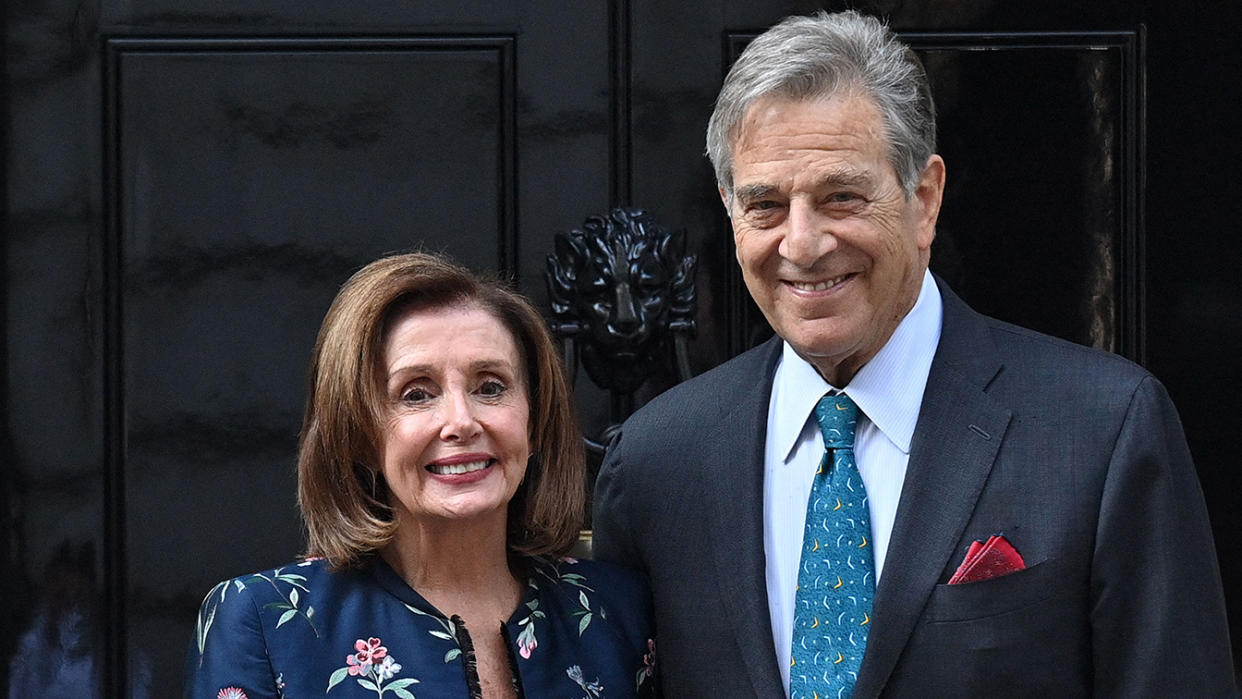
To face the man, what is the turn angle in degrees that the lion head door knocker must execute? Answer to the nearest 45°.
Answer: approximately 45° to its left

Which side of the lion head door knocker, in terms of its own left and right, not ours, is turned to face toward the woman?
front

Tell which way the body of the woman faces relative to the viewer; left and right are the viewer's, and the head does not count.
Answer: facing the viewer and to the right of the viewer

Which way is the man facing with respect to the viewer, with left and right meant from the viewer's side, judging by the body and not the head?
facing the viewer and to the left of the viewer

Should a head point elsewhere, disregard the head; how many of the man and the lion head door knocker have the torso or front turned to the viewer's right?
0

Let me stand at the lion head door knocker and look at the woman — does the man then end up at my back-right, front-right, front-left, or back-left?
front-left

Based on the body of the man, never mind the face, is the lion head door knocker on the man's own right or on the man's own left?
on the man's own right

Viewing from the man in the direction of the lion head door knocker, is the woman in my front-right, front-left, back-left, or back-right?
front-left

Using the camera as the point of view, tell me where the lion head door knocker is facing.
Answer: facing the viewer

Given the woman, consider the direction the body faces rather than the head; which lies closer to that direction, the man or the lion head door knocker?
the man

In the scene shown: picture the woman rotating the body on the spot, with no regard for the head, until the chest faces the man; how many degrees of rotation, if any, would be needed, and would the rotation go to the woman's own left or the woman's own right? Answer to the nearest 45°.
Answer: approximately 45° to the woman's own left

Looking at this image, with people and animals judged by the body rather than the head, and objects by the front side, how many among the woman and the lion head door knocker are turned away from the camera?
0
